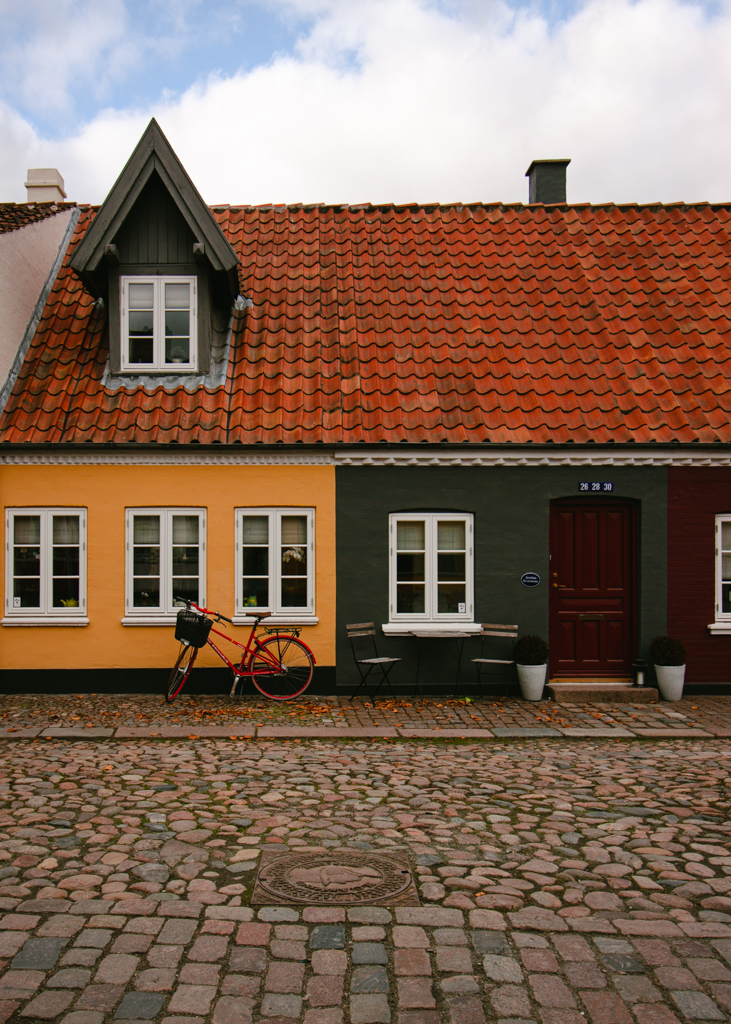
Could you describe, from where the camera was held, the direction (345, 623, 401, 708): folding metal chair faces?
facing the viewer and to the right of the viewer

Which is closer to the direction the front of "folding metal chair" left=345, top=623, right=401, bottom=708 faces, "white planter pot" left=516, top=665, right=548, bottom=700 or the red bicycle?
the white planter pot

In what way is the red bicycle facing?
to the viewer's left

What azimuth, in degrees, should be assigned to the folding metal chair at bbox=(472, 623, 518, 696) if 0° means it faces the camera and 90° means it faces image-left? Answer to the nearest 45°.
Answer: approximately 45°

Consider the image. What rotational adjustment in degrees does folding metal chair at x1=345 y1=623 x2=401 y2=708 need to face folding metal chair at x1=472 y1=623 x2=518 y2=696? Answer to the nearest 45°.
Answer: approximately 45° to its left

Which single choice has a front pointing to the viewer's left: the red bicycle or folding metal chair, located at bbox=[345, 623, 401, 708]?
the red bicycle

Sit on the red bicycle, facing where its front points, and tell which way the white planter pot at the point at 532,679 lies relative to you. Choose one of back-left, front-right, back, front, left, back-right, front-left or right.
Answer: back

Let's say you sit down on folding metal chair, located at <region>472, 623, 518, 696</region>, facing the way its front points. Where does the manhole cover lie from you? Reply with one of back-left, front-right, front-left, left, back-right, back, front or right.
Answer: front-left

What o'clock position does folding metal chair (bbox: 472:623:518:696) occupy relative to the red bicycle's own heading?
The folding metal chair is roughly at 6 o'clock from the red bicycle.

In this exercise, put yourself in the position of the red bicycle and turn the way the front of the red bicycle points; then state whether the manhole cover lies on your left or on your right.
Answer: on your left

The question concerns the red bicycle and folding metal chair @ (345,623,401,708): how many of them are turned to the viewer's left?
1

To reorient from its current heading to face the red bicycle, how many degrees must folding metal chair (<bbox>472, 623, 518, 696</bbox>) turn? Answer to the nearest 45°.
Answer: approximately 45° to its right

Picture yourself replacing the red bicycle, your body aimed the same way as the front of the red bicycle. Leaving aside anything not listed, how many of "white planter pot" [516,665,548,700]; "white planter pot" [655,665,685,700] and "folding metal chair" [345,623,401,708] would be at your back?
3

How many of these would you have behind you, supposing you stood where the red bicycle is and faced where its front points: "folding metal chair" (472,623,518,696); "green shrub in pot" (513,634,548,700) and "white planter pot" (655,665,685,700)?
3

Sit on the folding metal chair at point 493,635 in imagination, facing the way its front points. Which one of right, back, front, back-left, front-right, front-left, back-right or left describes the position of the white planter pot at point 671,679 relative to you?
back-left
